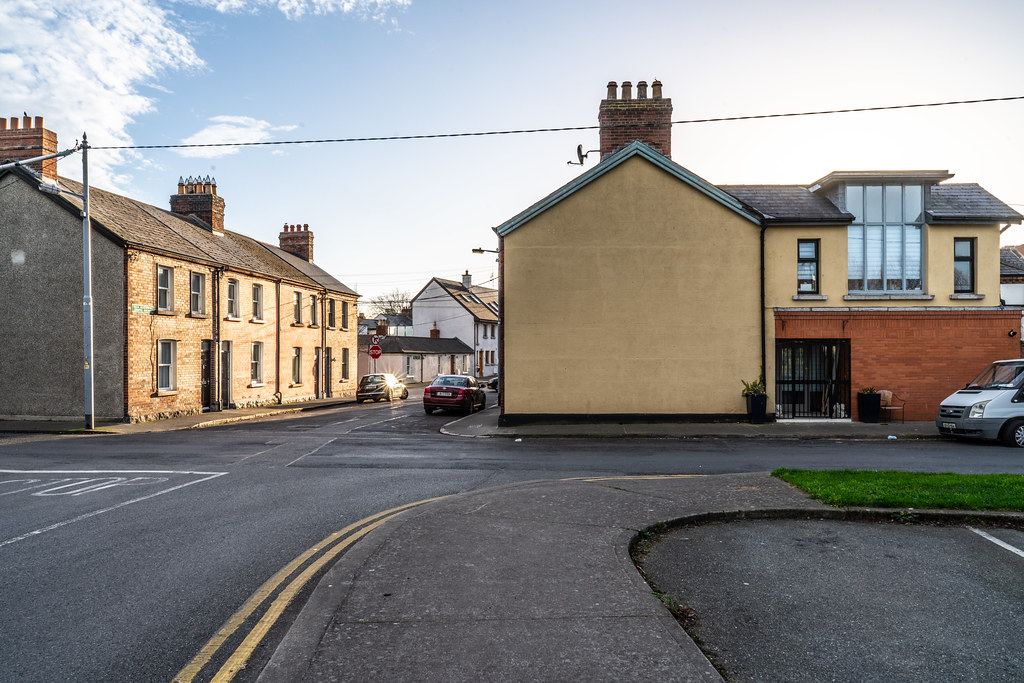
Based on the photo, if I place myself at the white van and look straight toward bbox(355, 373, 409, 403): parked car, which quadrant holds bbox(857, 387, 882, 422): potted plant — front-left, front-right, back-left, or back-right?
front-right

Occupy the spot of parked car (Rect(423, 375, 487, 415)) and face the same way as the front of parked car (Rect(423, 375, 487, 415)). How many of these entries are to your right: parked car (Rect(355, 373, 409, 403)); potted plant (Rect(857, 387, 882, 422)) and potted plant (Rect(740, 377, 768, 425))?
2

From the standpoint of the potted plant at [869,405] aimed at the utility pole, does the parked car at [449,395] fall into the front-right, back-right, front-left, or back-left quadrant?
front-right

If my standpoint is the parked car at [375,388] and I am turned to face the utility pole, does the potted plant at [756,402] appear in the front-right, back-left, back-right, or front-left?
front-left

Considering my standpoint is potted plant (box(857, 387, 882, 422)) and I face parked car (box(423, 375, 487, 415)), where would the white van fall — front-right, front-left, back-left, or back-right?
back-left

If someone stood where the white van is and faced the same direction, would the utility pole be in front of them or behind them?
in front

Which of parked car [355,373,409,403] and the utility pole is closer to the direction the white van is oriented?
the utility pole

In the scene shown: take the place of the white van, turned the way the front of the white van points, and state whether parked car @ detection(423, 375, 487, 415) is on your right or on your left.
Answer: on your right

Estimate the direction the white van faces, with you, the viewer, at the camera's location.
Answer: facing the viewer and to the left of the viewer
